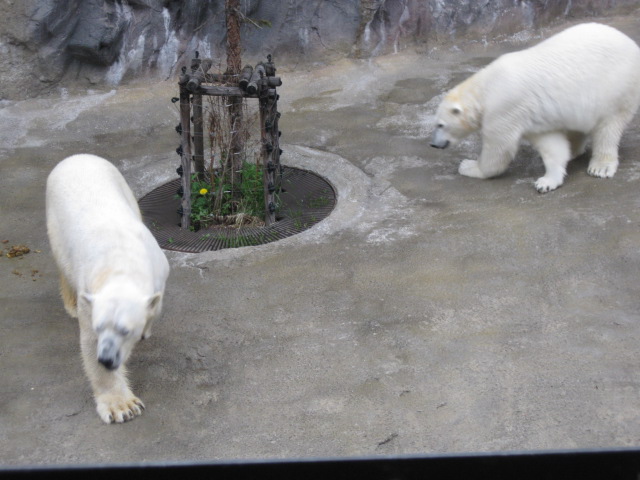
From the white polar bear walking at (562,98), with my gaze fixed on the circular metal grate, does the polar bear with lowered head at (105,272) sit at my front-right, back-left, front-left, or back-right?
front-left

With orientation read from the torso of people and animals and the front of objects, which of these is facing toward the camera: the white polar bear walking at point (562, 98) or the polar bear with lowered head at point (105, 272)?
the polar bear with lowered head

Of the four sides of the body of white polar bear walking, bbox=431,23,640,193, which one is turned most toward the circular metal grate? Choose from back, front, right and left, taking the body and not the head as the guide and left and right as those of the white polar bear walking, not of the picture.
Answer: front

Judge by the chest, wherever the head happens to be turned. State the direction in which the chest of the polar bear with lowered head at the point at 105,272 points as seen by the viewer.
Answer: toward the camera

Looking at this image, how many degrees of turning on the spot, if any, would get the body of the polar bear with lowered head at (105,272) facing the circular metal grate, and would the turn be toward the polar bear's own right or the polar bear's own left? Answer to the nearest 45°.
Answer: approximately 135° to the polar bear's own left

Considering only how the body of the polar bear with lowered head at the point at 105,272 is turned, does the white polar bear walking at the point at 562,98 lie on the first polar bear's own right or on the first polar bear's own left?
on the first polar bear's own left

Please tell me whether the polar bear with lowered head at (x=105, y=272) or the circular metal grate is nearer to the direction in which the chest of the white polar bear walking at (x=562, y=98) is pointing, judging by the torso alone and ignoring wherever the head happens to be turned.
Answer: the circular metal grate

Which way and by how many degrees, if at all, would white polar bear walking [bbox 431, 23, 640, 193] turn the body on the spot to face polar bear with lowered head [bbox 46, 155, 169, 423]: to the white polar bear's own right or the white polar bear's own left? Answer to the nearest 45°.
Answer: approximately 45° to the white polar bear's own left

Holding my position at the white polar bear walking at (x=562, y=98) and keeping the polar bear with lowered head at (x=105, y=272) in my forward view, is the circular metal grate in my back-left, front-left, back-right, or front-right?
front-right

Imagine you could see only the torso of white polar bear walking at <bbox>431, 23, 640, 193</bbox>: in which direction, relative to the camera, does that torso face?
to the viewer's left

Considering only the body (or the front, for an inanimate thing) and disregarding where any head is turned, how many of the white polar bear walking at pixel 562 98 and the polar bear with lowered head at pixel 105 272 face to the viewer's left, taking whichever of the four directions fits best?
1
